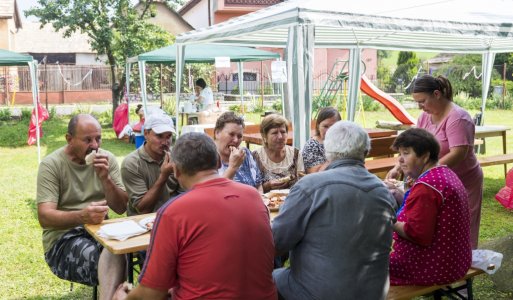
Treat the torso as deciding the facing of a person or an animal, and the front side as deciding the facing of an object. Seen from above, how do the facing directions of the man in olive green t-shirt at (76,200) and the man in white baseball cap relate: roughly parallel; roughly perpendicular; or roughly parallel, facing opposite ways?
roughly parallel

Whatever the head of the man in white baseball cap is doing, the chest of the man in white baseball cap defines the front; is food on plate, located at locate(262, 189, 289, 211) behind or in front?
in front

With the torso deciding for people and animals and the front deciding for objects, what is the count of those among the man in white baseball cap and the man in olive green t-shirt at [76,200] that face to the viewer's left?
0

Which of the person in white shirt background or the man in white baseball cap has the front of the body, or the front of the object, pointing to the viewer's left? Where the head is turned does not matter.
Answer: the person in white shirt background

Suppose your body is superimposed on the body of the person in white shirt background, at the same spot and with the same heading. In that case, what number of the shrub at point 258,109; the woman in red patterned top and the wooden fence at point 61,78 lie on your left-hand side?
1

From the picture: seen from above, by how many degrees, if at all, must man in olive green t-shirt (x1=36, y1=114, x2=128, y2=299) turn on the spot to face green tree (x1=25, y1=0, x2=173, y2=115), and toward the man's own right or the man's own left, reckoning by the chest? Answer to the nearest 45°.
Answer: approximately 135° to the man's own left

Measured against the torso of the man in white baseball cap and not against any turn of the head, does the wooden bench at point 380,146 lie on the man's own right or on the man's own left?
on the man's own left

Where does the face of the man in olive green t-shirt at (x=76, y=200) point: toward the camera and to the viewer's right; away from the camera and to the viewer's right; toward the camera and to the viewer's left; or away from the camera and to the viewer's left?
toward the camera and to the viewer's right

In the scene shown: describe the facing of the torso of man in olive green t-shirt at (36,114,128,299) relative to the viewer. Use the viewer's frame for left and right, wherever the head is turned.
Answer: facing the viewer and to the right of the viewer

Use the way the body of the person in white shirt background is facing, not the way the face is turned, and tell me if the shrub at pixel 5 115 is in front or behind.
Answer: in front

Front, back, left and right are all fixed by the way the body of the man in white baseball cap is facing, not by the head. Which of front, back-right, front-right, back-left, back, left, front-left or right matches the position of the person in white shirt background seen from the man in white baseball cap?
back-left

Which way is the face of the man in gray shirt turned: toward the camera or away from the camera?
away from the camera

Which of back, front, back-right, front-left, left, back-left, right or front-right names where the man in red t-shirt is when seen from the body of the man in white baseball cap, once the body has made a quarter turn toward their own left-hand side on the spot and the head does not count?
back-right
